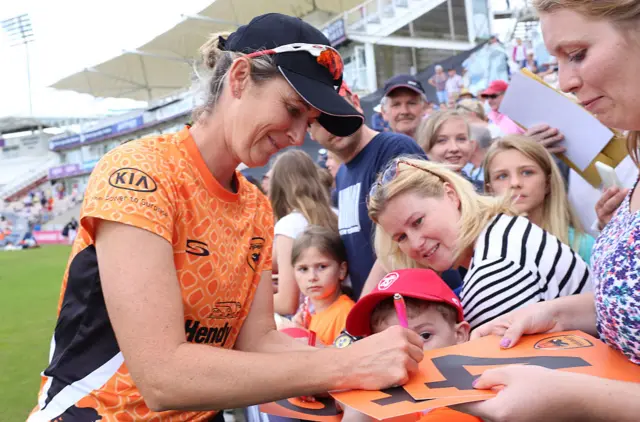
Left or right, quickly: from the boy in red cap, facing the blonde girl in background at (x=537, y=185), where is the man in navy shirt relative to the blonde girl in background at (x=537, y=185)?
left

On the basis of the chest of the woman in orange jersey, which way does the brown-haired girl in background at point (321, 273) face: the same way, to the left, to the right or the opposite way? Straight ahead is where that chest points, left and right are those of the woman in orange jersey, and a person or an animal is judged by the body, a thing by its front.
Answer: to the right

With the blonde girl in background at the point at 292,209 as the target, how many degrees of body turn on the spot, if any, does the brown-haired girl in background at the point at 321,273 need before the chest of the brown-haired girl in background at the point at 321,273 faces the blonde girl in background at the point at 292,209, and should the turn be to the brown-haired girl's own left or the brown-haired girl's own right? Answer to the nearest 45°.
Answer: approximately 135° to the brown-haired girl's own right

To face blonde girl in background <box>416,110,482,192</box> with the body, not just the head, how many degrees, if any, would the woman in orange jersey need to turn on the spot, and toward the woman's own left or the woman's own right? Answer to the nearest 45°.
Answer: approximately 90° to the woman's own left

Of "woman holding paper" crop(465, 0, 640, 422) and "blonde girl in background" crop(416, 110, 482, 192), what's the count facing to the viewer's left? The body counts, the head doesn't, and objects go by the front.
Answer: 1

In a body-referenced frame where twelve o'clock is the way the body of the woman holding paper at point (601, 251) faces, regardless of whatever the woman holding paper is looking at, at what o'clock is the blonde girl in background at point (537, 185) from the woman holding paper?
The blonde girl in background is roughly at 3 o'clock from the woman holding paper.
